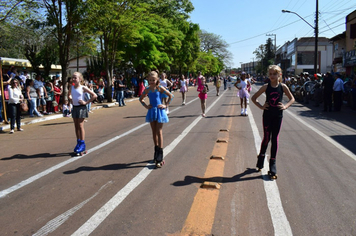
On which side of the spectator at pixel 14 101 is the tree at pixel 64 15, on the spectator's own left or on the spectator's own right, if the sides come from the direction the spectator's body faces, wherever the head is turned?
on the spectator's own left

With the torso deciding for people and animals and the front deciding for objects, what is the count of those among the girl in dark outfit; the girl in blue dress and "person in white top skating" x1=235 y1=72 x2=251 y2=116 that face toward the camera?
3

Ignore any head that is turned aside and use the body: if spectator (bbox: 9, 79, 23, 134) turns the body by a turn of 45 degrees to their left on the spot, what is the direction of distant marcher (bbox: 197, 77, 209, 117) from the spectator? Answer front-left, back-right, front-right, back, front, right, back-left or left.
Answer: front

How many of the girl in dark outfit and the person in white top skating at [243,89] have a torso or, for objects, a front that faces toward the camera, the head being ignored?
2

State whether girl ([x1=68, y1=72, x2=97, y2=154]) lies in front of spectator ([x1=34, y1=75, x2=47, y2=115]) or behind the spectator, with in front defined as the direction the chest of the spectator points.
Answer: in front

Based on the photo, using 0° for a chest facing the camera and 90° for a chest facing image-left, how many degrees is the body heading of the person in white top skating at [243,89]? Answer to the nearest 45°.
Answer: approximately 0°

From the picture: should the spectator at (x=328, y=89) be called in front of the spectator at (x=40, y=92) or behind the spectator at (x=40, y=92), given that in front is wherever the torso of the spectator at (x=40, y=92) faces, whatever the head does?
in front

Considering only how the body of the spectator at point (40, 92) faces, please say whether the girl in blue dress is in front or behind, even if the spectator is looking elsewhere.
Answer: in front

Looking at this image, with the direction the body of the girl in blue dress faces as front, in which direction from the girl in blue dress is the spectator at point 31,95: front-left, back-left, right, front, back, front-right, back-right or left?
back-right

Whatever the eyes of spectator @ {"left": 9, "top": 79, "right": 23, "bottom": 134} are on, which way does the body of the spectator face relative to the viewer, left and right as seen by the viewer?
facing the viewer and to the right of the viewer

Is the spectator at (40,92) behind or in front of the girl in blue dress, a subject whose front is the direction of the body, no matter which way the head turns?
behind
